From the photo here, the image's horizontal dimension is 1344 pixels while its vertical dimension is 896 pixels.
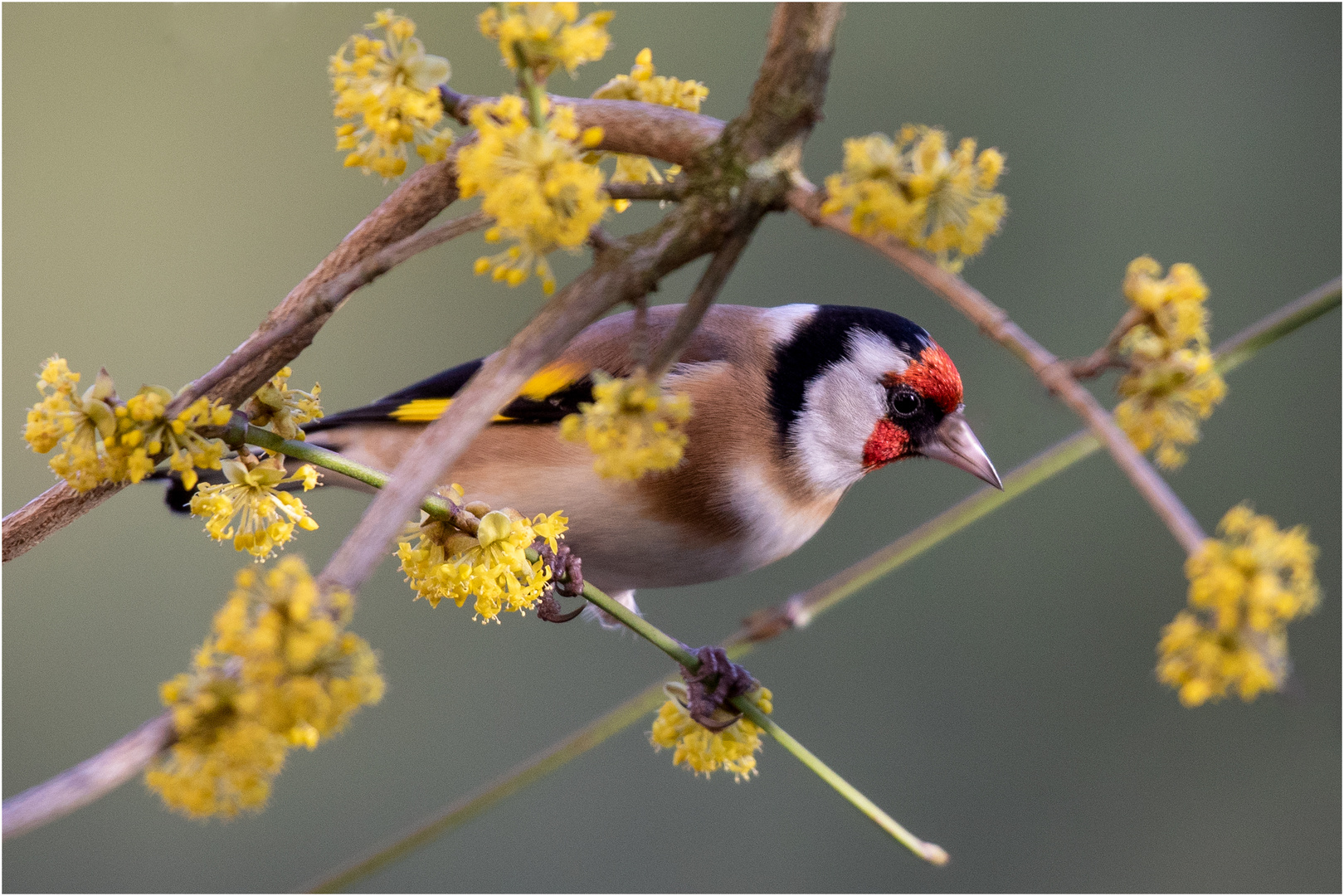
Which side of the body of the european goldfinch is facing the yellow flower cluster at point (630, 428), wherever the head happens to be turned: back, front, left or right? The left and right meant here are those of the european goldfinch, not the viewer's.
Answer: right

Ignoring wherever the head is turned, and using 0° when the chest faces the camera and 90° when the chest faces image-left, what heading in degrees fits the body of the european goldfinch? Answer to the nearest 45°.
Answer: approximately 270°
